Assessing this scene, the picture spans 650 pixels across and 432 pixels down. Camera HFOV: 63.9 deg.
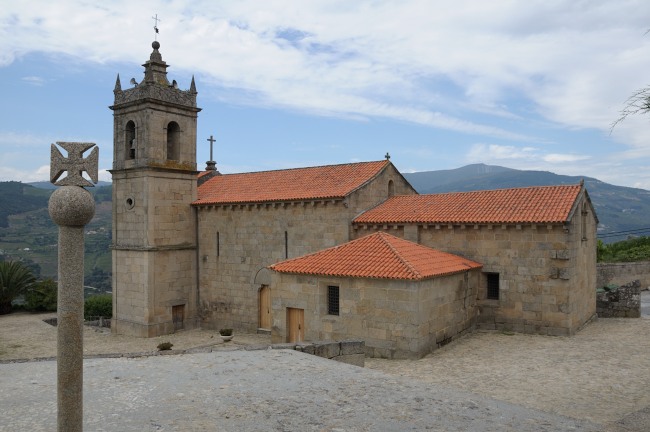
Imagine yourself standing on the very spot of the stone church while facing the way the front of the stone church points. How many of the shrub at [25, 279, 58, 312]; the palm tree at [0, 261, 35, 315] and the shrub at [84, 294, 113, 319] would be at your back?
0

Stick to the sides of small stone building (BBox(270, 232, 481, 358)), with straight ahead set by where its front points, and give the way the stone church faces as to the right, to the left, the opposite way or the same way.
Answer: to the right

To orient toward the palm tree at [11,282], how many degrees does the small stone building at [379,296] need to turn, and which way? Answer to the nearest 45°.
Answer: approximately 90° to its right

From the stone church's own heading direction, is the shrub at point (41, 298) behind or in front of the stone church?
in front

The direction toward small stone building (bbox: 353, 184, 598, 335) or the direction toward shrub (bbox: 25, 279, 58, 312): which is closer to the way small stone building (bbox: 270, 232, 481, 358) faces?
the shrub

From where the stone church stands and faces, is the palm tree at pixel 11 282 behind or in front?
in front

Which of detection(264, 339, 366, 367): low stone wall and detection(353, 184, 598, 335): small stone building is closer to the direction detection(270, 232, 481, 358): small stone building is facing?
the low stone wall

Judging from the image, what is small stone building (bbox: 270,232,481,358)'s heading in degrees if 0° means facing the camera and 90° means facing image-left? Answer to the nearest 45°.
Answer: approximately 45°

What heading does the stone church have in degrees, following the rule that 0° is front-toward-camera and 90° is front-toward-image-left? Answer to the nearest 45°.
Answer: approximately 135°

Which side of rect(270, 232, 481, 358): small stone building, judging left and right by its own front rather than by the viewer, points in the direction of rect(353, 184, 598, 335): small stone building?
back

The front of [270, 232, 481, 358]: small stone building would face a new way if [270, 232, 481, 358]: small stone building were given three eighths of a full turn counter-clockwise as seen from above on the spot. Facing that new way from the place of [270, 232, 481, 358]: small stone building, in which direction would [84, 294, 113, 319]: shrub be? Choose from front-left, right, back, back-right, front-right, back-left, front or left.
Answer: back-left
